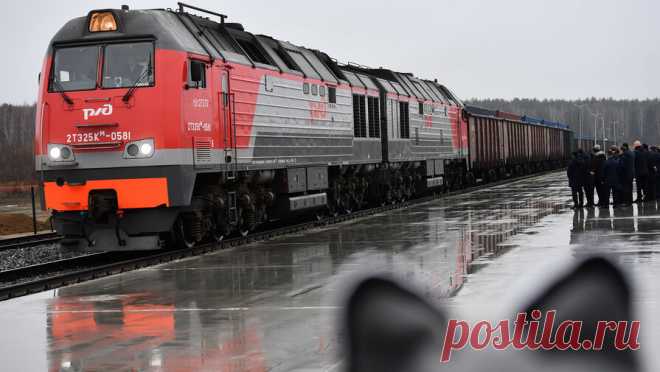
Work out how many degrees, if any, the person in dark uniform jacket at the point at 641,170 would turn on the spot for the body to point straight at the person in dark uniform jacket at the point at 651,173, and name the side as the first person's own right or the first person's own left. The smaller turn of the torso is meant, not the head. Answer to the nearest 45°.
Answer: approximately 135° to the first person's own right

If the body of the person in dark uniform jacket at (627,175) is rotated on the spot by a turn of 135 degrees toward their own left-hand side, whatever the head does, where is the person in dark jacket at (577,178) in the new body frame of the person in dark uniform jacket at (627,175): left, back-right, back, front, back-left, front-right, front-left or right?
right

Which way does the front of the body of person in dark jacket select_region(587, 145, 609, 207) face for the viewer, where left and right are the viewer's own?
facing to the left of the viewer

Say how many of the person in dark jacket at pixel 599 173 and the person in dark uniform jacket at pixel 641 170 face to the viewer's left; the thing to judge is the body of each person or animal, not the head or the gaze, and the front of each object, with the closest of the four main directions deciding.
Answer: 2

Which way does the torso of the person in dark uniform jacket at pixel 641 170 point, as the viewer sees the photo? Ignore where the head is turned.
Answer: to the viewer's left

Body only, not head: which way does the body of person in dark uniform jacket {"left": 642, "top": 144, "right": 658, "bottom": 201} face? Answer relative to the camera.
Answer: to the viewer's left
